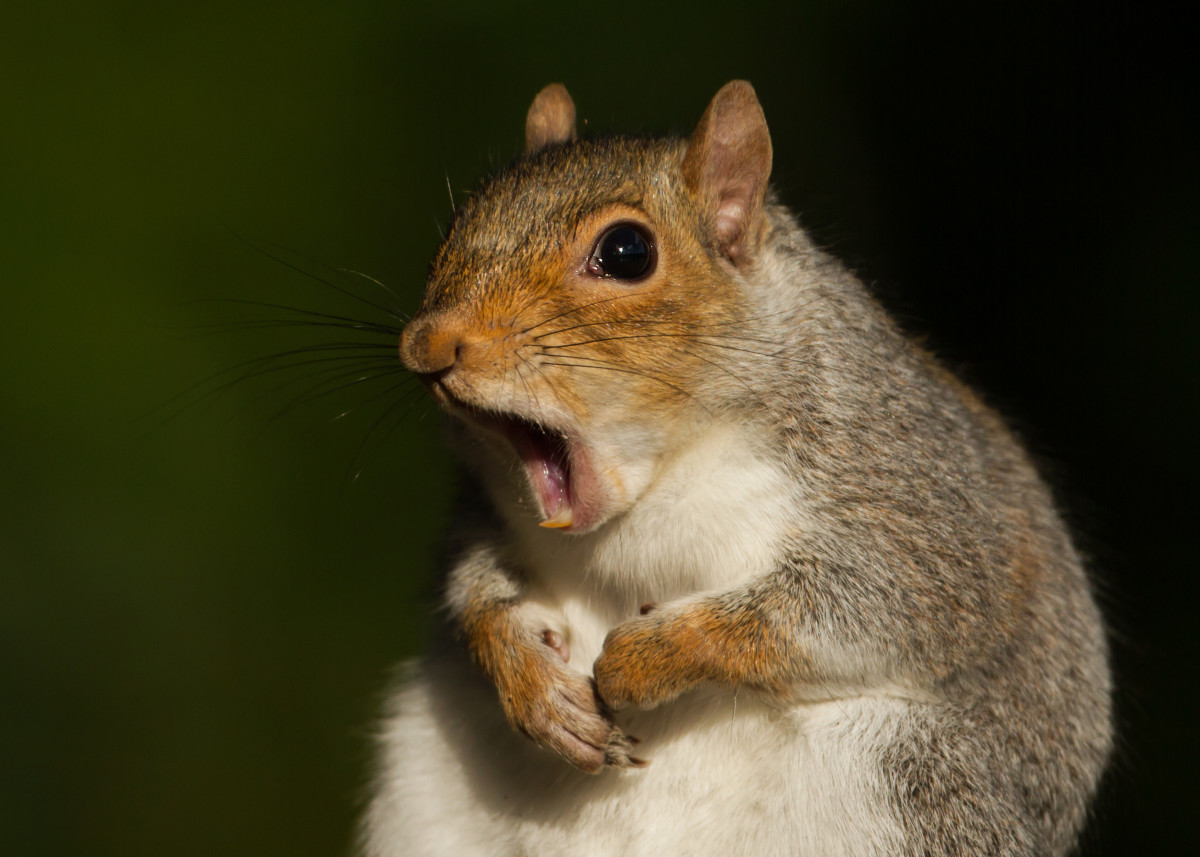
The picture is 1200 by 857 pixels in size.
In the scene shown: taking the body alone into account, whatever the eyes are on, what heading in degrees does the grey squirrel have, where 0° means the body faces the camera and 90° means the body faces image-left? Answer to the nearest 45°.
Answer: approximately 45°
